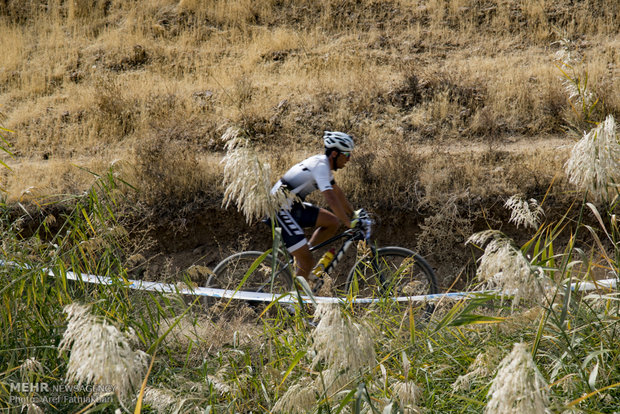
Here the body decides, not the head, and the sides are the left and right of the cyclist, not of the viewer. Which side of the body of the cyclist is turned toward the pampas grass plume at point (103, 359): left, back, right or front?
right

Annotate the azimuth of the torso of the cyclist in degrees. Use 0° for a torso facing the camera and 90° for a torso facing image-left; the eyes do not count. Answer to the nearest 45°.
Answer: approximately 270°

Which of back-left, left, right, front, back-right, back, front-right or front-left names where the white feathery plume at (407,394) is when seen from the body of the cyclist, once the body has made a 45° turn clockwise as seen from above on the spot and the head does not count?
front-right

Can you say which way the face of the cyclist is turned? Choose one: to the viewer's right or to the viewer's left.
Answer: to the viewer's right

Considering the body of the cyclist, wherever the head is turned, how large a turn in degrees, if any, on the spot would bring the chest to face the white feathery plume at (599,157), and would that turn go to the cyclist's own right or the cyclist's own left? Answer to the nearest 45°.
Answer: approximately 90° to the cyclist's own right

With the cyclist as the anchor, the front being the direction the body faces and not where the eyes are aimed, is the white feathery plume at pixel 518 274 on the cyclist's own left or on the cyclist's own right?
on the cyclist's own right

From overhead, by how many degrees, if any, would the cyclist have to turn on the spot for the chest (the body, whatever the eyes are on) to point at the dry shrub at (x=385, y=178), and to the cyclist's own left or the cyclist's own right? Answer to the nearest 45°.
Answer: approximately 90° to the cyclist's own left

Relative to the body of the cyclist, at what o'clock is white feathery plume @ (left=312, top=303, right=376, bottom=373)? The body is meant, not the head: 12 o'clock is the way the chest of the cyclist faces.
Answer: The white feathery plume is roughly at 3 o'clock from the cyclist.

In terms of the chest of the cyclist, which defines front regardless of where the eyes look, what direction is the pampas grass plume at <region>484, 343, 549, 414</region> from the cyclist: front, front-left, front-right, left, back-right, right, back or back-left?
right

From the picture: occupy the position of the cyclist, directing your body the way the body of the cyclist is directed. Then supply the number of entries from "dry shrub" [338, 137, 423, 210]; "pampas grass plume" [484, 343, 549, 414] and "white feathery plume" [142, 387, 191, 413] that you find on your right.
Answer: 2

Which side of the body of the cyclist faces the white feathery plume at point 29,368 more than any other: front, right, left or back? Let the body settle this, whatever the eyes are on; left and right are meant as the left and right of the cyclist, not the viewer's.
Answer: right
